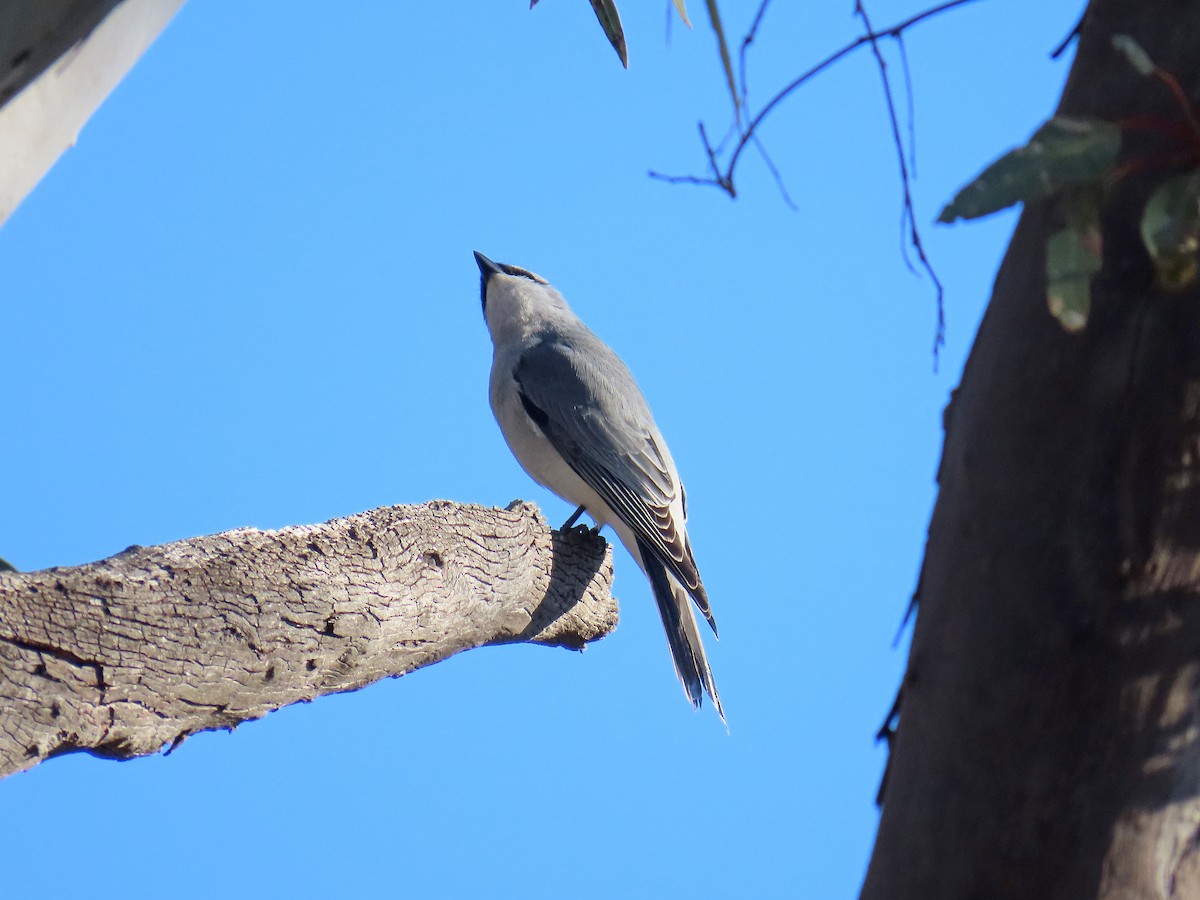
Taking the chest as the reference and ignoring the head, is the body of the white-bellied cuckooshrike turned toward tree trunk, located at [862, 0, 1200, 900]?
no

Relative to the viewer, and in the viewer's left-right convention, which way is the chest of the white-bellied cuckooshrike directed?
facing to the left of the viewer

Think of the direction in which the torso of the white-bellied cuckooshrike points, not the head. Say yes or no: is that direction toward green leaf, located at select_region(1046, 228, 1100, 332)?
no
